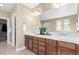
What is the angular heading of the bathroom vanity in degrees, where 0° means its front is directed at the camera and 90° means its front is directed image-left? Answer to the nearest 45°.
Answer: approximately 45°
